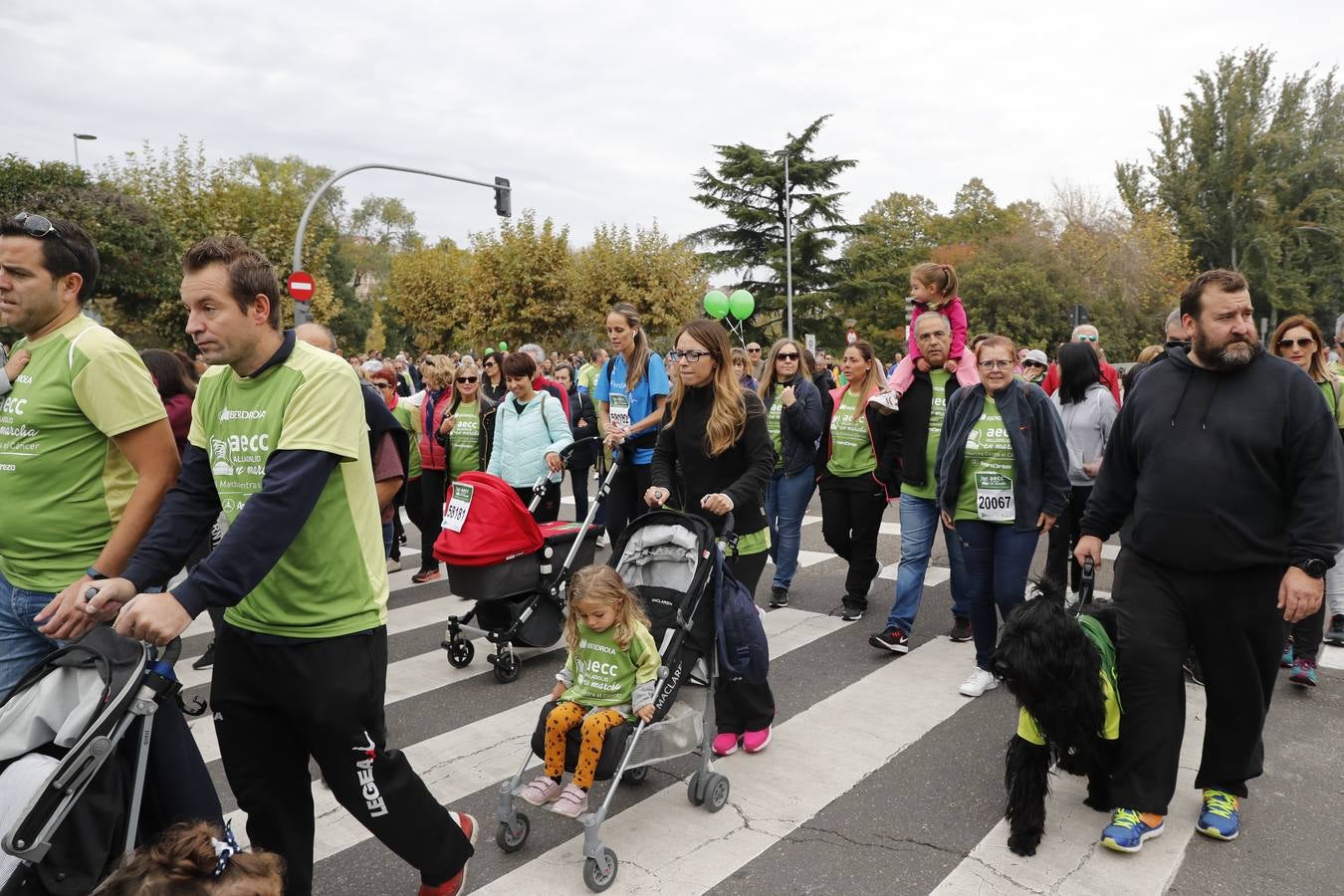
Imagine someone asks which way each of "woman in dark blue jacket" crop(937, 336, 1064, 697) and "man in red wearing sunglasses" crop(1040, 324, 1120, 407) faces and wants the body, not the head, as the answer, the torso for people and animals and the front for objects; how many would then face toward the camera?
2

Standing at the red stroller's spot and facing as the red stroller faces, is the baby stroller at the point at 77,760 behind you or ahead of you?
ahead

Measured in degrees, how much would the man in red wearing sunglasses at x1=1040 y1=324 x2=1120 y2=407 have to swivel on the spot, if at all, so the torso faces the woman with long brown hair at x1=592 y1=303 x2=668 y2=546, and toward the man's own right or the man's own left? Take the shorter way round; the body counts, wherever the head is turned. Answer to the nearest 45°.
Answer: approximately 45° to the man's own right

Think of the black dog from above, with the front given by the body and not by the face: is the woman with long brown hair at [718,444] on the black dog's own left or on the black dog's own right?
on the black dog's own right

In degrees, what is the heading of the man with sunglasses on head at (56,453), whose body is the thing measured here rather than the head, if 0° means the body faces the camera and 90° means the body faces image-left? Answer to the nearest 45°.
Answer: approximately 45°

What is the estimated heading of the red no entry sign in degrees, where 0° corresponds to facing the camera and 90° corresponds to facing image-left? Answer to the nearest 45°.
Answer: approximately 0°

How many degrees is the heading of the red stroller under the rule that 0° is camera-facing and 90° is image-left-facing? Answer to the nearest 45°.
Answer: approximately 45°

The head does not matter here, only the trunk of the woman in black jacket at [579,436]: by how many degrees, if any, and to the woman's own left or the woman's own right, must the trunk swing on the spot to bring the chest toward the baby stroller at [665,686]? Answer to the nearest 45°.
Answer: approximately 45° to the woman's own left

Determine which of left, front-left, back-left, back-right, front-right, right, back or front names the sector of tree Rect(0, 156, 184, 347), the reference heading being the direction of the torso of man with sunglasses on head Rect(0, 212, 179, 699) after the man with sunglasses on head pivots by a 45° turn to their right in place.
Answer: right

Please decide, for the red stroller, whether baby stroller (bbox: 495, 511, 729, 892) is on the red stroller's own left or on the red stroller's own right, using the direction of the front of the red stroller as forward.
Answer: on the red stroller's own left

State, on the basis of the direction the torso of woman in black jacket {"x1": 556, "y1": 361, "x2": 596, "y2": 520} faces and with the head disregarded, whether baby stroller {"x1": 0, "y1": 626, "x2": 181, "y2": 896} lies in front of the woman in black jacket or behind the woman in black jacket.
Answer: in front

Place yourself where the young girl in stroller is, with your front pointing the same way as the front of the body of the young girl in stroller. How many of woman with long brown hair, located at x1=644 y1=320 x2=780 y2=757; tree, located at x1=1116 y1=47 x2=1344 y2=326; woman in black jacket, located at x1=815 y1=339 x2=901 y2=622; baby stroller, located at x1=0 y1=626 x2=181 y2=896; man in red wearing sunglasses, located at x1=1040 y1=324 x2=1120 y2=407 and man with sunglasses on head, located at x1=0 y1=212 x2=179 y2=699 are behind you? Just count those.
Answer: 4
